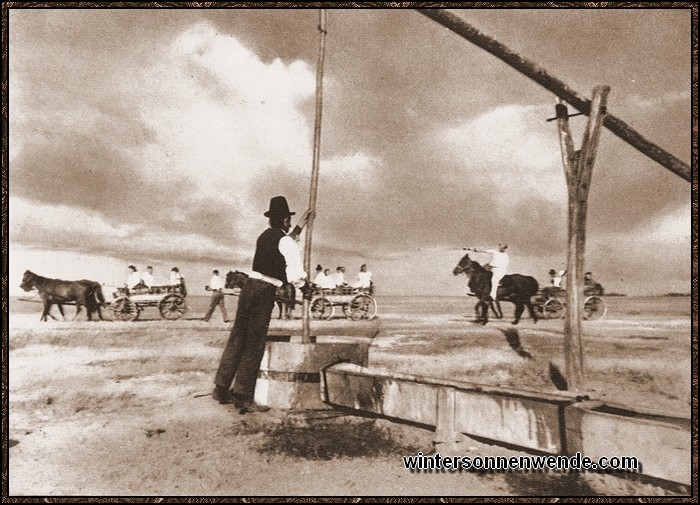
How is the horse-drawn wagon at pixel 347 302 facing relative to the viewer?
to the viewer's left

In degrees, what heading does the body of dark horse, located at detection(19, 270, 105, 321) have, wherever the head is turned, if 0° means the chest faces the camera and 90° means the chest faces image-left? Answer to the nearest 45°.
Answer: approximately 90°

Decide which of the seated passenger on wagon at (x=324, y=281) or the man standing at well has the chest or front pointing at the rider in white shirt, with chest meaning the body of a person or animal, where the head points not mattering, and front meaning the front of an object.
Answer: the man standing at well

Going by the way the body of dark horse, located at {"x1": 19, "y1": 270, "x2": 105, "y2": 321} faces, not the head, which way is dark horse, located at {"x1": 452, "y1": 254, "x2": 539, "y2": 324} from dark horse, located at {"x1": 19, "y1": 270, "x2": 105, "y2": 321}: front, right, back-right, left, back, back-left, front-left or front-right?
back-left

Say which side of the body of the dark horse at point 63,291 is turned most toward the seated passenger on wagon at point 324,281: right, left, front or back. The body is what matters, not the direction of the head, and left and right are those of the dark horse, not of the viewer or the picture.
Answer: back

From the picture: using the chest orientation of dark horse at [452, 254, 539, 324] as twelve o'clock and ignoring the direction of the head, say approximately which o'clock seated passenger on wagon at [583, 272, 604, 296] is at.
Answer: The seated passenger on wagon is roughly at 5 o'clock from the dark horse.

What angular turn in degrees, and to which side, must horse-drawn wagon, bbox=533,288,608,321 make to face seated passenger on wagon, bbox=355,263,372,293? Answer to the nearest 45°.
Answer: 0° — it already faces them

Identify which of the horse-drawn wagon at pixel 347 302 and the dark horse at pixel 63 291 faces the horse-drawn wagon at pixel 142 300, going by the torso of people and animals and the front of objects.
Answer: the horse-drawn wagon at pixel 347 302

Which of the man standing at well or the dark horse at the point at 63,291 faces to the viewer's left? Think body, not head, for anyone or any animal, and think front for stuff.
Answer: the dark horse

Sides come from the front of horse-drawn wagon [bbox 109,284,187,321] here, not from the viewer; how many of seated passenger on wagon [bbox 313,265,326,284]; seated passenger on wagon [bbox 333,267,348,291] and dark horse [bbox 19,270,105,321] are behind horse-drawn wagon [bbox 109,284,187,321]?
2

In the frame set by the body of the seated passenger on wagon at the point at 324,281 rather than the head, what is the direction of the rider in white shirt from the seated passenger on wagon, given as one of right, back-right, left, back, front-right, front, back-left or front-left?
back-left

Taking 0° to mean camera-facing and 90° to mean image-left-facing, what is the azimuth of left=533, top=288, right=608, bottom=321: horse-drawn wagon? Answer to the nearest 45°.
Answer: approximately 90°

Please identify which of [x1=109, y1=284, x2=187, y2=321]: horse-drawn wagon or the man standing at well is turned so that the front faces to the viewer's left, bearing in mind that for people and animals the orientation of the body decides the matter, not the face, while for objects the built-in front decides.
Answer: the horse-drawn wagon
